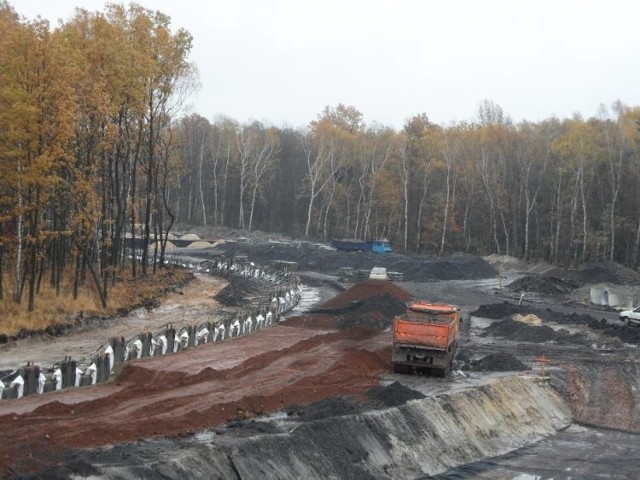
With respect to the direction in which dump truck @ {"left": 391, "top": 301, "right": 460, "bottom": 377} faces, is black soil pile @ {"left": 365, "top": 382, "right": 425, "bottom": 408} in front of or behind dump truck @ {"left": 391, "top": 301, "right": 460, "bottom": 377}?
behind

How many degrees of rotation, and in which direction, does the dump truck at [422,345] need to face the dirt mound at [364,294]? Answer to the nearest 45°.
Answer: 0° — it already faces it

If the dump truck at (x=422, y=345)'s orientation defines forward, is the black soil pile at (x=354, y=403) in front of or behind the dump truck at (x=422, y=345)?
behind

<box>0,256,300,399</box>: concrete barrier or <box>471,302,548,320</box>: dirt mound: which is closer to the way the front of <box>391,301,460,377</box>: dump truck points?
the dirt mound

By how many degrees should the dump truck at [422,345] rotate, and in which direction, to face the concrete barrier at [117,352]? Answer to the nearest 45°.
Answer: approximately 90° to its left

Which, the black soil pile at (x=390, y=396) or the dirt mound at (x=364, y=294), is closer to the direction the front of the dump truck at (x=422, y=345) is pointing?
the dirt mound

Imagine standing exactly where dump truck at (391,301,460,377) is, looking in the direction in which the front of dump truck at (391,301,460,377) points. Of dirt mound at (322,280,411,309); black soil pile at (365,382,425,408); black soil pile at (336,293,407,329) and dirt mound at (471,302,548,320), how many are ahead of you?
3

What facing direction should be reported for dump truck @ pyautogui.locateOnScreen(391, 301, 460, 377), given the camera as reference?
facing away from the viewer
